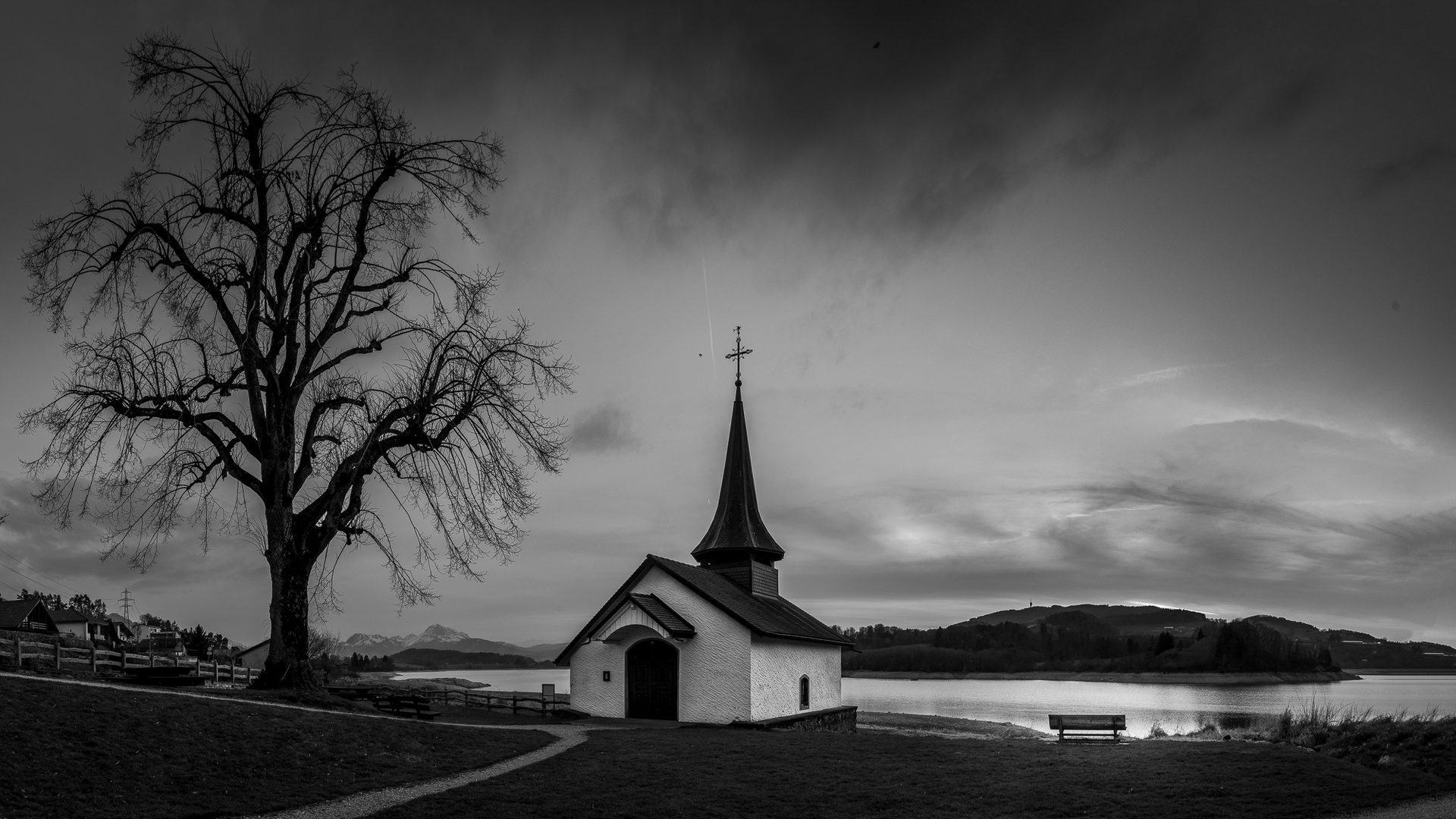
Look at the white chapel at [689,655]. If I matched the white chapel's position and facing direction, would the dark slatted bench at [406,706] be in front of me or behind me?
in front

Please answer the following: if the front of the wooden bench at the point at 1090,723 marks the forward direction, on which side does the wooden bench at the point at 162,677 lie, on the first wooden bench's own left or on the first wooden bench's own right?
on the first wooden bench's own left

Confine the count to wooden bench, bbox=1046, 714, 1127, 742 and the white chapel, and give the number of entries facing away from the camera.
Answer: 1

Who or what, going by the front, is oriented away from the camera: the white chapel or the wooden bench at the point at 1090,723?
the wooden bench

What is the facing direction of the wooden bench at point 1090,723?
away from the camera

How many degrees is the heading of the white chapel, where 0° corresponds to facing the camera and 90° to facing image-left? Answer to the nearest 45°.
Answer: approximately 45°

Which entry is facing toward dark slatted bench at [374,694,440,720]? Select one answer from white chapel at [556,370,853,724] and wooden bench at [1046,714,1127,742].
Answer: the white chapel

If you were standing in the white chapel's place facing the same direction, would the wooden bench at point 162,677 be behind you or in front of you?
in front

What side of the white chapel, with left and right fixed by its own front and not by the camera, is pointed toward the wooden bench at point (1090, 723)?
left

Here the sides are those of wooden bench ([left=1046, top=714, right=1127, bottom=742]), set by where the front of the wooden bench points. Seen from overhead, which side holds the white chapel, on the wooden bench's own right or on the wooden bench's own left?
on the wooden bench's own left
